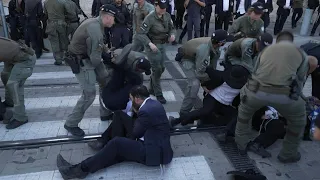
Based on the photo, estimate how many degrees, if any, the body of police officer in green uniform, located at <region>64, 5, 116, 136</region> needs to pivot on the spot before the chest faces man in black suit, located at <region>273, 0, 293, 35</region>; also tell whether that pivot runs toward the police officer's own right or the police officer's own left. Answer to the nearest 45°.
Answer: approximately 45° to the police officer's own left

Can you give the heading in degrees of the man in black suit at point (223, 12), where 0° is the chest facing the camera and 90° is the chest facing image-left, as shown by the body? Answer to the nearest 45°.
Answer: approximately 0°

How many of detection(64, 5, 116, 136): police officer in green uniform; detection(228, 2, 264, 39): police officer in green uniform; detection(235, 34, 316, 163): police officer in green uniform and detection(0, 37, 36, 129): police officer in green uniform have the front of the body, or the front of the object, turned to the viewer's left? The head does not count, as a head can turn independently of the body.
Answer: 1

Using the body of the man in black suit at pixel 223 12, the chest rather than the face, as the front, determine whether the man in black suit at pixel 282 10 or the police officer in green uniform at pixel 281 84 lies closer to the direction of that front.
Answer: the police officer in green uniform

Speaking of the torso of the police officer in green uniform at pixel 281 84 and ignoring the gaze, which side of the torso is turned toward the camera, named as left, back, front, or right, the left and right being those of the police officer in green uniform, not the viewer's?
back

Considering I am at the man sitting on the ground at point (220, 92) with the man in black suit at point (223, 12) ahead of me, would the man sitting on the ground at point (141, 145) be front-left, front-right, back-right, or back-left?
back-left

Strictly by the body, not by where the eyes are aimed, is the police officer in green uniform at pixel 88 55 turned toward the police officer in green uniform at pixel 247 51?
yes

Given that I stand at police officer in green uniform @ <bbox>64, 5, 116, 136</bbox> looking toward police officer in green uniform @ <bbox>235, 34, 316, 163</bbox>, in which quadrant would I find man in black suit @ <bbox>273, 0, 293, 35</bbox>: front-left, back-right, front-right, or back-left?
front-left

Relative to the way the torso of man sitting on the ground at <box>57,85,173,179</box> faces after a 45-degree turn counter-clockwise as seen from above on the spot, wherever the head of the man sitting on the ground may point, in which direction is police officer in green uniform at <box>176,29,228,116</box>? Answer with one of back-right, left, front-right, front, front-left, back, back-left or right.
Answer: back

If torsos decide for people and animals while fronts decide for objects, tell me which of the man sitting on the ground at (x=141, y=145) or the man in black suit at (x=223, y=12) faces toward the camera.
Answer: the man in black suit

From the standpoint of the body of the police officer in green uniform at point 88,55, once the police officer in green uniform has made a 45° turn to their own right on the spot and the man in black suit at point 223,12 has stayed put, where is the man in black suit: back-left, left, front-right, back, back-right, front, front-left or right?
left
